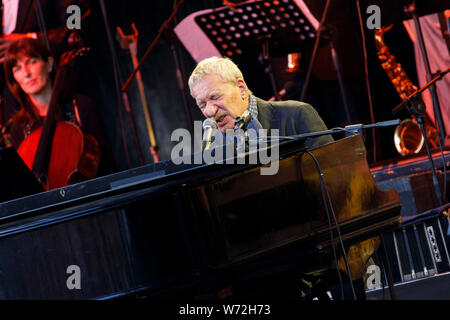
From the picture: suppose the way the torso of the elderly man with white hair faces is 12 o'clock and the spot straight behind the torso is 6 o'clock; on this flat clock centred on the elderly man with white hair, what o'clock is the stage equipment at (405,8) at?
The stage equipment is roughly at 6 o'clock from the elderly man with white hair.

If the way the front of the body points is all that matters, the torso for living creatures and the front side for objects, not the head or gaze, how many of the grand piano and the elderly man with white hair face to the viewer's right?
1

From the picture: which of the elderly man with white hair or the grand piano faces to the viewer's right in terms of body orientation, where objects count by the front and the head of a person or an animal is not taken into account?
the grand piano

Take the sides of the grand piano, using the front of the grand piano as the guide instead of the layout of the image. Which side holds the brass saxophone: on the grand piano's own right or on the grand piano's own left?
on the grand piano's own left

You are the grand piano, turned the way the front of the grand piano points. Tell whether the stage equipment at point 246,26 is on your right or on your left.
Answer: on your left

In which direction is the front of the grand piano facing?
to the viewer's right

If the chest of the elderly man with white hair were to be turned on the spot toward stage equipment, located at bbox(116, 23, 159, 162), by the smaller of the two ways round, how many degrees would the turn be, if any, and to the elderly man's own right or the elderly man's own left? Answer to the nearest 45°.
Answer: approximately 135° to the elderly man's own right

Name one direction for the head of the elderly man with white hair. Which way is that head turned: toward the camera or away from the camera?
toward the camera

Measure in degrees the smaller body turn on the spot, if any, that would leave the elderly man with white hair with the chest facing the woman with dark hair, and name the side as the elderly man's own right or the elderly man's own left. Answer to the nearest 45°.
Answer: approximately 90° to the elderly man's own right
